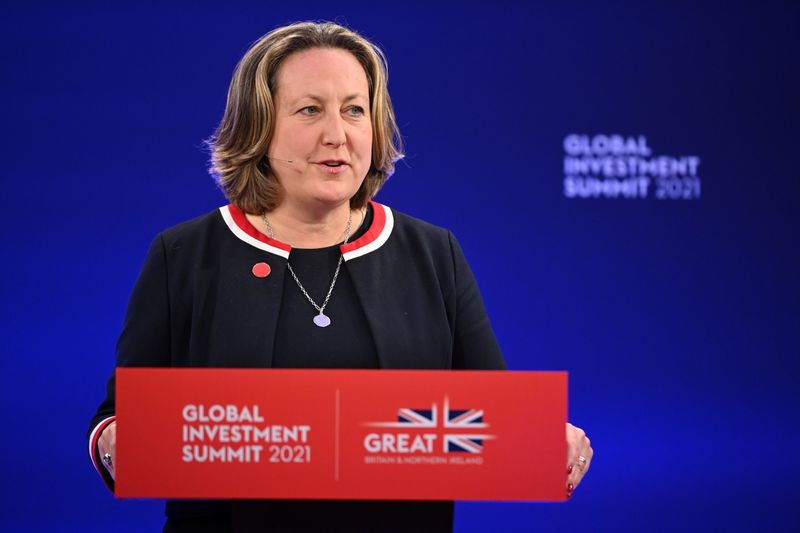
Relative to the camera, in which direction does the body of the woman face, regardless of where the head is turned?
toward the camera

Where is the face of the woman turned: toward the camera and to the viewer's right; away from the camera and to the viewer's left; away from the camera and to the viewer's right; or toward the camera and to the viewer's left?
toward the camera and to the viewer's right
